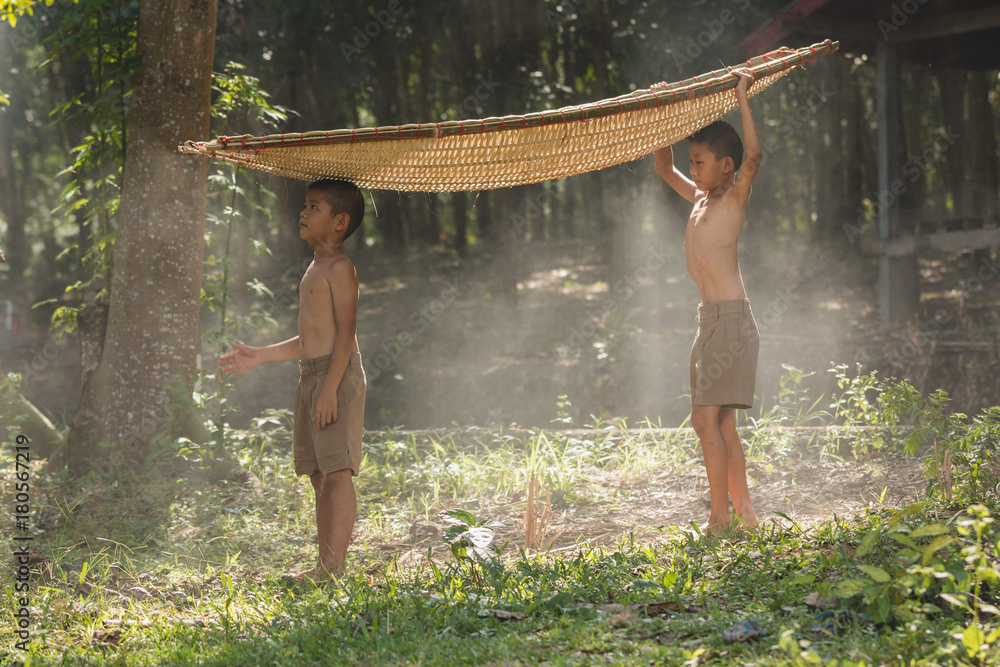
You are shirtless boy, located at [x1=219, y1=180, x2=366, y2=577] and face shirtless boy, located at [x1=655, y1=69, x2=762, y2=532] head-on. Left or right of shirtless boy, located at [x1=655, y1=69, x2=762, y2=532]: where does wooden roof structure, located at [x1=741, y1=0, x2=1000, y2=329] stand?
left

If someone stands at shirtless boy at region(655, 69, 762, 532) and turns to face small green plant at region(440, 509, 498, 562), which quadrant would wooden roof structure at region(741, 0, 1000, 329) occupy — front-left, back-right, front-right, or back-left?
back-right

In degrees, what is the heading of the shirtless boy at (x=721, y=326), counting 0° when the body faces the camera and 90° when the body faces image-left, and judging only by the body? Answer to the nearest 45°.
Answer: approximately 45°

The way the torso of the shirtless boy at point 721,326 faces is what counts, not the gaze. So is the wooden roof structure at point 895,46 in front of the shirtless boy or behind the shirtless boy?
behind

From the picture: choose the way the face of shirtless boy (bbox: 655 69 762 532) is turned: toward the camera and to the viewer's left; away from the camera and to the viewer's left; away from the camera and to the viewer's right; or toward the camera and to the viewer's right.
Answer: toward the camera and to the viewer's left

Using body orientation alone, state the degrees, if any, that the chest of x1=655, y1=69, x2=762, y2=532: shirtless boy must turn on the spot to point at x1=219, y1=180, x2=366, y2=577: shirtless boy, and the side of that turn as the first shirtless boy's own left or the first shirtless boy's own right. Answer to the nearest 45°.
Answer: approximately 45° to the first shirtless boy's own right

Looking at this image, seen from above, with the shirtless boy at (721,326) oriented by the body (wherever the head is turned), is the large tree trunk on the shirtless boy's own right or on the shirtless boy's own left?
on the shirtless boy's own right

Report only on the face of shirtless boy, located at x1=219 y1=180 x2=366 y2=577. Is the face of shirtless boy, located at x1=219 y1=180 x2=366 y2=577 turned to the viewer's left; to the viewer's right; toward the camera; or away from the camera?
to the viewer's left

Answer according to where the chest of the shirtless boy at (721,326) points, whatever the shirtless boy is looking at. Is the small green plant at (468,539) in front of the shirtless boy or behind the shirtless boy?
in front

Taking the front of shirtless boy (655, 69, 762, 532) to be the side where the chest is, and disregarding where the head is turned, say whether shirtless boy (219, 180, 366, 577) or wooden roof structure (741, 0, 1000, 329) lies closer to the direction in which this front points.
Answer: the shirtless boy
